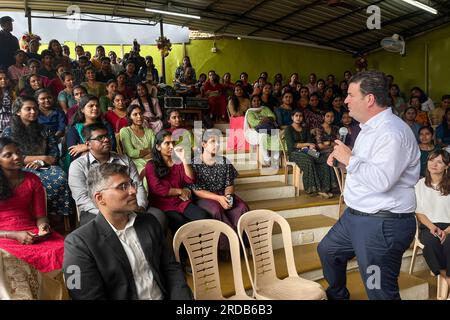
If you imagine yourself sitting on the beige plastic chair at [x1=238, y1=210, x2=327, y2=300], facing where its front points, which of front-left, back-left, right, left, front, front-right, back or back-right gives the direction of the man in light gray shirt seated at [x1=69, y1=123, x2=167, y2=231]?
back-right

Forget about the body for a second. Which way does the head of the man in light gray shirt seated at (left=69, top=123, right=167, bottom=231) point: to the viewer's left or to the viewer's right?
to the viewer's right

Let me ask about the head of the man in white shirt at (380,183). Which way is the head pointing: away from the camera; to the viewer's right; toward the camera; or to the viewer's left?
to the viewer's left

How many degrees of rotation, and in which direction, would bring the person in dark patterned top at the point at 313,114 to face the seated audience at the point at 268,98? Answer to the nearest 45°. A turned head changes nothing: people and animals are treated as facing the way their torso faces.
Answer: approximately 135° to their right

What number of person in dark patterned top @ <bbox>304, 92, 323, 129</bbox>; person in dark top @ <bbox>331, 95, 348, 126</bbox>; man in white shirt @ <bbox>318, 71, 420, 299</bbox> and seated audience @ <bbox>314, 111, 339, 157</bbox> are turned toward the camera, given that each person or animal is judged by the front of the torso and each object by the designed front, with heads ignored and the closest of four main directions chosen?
3

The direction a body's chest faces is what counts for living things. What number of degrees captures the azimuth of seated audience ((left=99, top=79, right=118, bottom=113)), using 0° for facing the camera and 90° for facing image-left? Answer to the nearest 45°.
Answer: approximately 315°

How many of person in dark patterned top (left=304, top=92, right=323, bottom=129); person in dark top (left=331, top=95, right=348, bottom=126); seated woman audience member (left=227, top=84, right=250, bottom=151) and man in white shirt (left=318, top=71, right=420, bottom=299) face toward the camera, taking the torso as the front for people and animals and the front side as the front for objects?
3

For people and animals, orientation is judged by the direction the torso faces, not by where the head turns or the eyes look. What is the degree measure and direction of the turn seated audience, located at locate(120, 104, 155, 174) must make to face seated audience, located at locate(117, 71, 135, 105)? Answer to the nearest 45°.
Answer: approximately 135° to their left

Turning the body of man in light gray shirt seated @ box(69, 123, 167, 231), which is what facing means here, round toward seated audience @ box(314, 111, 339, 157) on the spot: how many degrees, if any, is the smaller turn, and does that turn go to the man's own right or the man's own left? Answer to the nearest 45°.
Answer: approximately 90° to the man's own left

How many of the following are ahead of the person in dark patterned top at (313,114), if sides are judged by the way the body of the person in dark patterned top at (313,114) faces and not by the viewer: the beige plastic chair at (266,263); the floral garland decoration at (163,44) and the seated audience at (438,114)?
1

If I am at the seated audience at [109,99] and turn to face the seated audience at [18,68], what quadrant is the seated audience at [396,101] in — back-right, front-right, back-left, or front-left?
back-right

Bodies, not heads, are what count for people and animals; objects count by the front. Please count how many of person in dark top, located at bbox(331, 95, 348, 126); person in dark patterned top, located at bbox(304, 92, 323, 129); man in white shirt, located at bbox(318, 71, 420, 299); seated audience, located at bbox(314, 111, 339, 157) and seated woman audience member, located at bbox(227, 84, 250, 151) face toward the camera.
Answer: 4

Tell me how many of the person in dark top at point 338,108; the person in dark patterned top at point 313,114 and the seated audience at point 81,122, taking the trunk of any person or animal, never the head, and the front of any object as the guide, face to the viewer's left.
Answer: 0

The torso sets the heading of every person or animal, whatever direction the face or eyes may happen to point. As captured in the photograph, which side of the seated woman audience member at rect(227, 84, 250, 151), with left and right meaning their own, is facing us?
front

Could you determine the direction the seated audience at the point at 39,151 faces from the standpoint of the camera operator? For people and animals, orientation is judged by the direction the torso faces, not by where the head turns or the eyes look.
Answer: facing the viewer and to the right of the viewer

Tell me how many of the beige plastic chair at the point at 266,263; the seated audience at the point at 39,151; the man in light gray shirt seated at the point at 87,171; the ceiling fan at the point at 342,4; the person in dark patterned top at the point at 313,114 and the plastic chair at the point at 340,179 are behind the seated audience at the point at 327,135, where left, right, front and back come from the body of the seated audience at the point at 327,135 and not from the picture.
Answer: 2

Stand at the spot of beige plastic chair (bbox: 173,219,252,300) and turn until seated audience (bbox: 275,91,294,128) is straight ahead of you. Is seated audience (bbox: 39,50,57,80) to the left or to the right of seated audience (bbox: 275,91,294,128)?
left

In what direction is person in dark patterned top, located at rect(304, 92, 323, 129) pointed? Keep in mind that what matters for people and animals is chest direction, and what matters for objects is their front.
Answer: toward the camera
